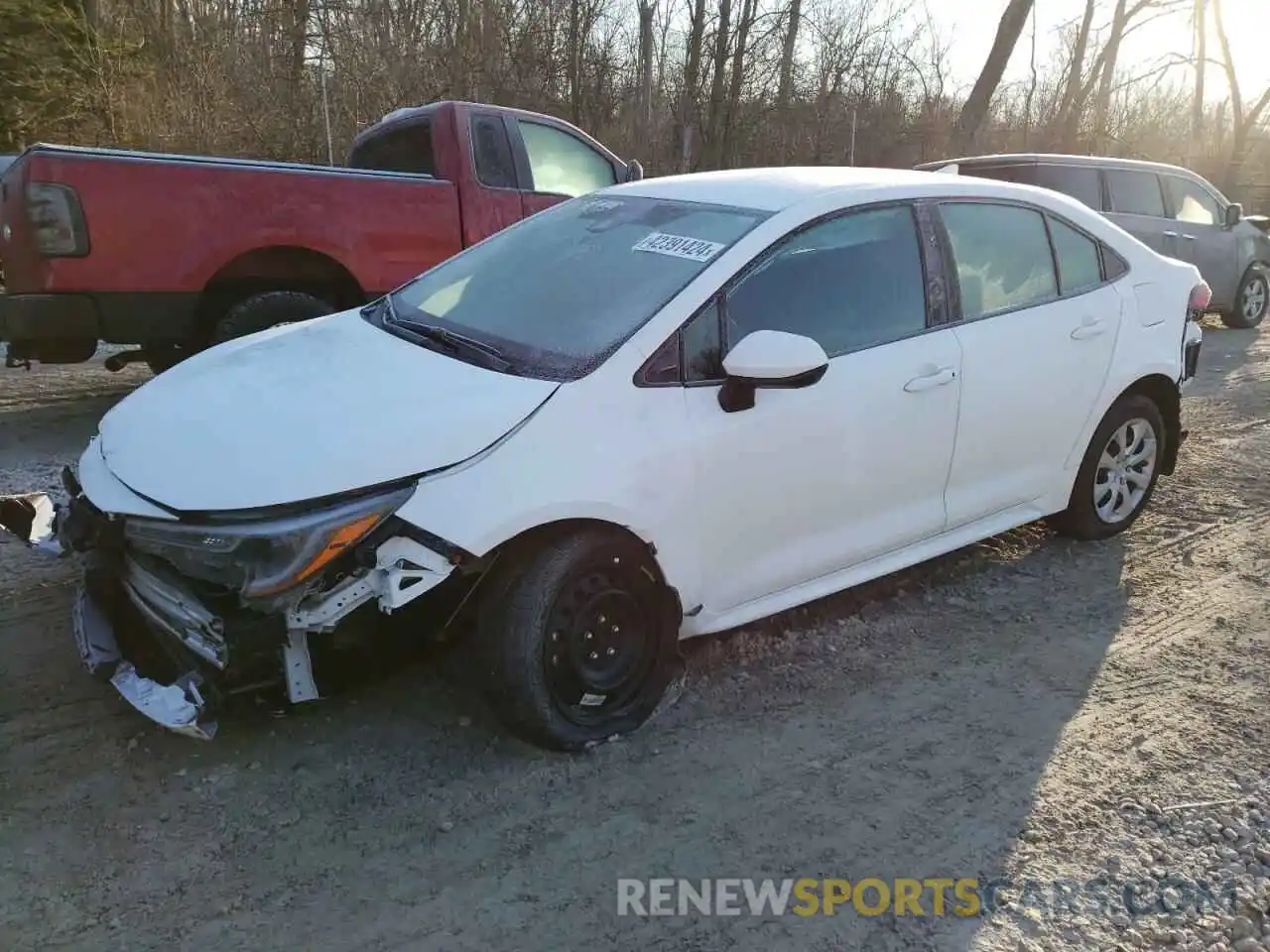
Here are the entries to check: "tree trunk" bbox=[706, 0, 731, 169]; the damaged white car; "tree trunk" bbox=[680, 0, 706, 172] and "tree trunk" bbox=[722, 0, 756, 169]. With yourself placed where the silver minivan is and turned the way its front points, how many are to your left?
3

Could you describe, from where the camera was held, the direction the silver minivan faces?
facing away from the viewer and to the right of the viewer

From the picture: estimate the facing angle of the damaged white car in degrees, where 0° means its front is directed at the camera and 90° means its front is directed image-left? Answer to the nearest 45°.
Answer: approximately 45°

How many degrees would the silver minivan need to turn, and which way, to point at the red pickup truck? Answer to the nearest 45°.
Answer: approximately 180°

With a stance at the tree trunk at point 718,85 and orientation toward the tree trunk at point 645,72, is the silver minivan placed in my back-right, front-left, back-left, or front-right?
back-left

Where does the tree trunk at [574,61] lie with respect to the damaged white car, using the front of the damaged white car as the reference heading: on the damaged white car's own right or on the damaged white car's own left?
on the damaged white car's own right

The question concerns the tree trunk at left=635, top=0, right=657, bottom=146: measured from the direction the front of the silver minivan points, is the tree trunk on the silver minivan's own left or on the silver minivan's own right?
on the silver minivan's own left

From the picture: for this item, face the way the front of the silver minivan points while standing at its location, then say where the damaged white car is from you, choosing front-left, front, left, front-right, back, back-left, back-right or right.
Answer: back-right

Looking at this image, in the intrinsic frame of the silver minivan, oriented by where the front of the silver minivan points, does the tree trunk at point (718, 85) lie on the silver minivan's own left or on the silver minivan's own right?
on the silver minivan's own left

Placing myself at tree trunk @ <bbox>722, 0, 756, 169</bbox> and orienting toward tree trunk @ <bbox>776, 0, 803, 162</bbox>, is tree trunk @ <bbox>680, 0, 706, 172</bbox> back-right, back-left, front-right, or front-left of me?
back-left

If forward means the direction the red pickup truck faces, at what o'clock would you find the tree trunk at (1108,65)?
The tree trunk is roughly at 12 o'clock from the red pickup truck.

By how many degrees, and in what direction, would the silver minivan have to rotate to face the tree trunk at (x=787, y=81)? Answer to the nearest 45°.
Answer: approximately 90° to its left
